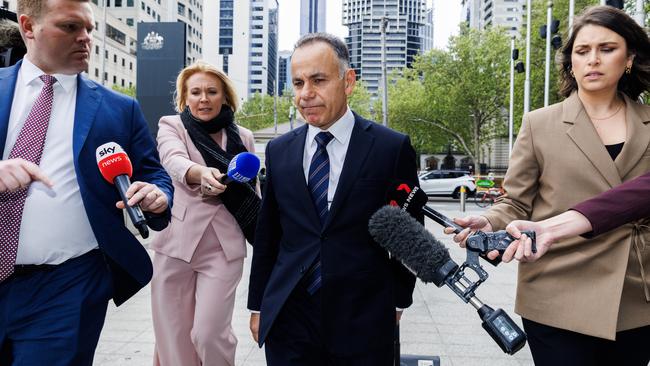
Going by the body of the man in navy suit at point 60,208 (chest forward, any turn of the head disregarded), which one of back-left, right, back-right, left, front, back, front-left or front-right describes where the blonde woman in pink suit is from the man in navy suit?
back-left

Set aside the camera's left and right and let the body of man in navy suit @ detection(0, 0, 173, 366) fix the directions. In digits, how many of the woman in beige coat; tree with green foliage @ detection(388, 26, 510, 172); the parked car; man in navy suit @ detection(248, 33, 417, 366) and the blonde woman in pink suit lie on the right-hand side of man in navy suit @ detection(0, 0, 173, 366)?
0

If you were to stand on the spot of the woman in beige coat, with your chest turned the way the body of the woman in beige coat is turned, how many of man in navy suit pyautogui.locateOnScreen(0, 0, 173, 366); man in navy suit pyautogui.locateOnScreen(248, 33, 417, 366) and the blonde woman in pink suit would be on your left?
0

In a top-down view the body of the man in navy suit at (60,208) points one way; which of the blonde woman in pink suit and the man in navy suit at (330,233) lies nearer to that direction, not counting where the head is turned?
the man in navy suit

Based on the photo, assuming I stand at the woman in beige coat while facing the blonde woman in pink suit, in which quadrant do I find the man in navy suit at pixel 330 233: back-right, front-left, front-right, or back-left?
front-left

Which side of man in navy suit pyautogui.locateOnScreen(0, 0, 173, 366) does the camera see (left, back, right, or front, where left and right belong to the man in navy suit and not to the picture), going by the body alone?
front

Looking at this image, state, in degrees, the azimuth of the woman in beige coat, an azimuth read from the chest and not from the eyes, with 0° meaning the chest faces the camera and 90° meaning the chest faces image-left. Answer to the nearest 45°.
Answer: approximately 0°

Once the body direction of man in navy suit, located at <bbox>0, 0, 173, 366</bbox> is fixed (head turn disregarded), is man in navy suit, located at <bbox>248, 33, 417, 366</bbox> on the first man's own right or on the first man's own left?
on the first man's own left

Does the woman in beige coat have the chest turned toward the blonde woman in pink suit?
no

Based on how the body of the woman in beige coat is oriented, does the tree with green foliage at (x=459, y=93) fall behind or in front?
behind
